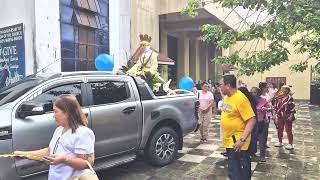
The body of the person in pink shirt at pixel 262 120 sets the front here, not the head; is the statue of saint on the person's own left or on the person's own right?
on the person's own right

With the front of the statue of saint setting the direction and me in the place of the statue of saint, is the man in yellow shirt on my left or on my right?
on my left

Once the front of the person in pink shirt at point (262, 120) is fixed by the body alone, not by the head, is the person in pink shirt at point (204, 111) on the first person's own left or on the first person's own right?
on the first person's own right

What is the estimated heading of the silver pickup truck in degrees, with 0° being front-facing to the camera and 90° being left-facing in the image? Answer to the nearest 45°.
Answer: approximately 45°
